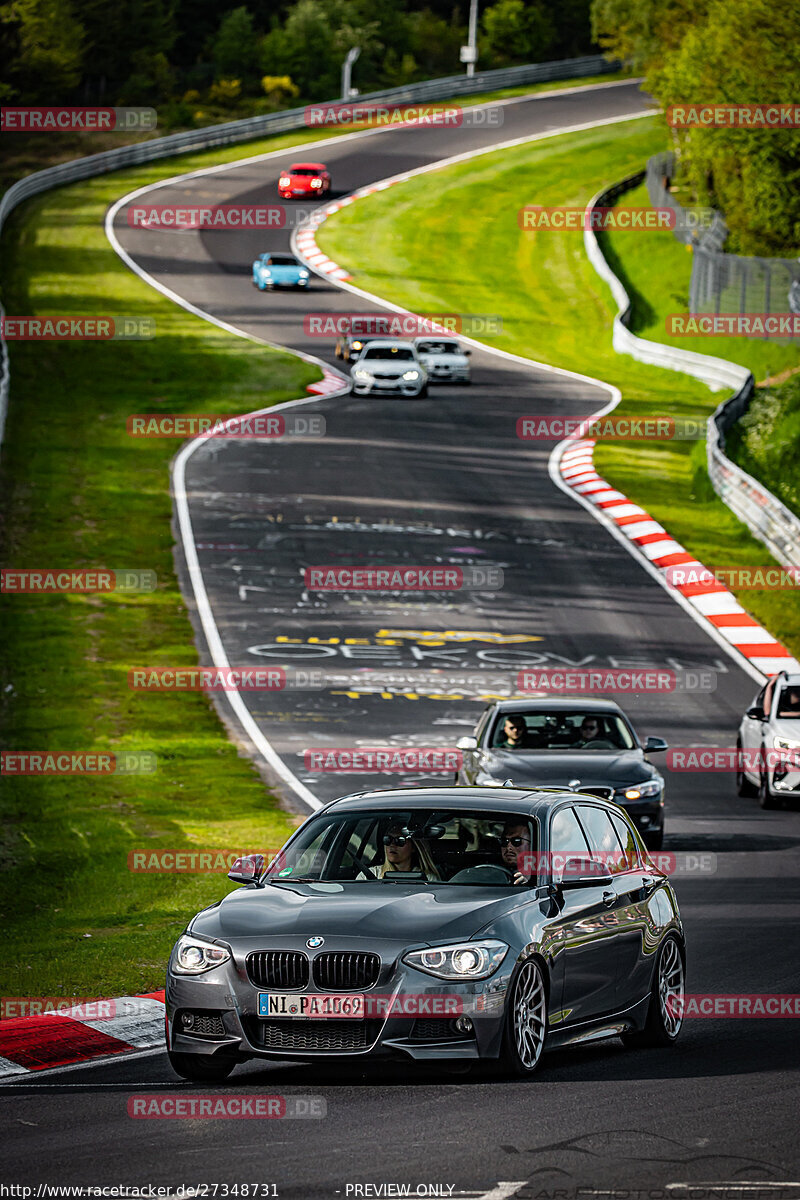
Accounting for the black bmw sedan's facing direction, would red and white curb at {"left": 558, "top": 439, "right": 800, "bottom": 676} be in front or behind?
behind

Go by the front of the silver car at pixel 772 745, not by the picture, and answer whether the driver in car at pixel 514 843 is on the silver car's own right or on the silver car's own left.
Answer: on the silver car's own right

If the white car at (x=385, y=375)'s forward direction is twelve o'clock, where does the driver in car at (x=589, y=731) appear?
The driver in car is roughly at 12 o'clock from the white car.

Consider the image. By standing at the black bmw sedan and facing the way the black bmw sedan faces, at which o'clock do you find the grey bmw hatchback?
The grey bmw hatchback is roughly at 12 o'clock from the black bmw sedan.

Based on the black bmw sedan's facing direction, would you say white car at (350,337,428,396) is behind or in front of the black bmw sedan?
behind

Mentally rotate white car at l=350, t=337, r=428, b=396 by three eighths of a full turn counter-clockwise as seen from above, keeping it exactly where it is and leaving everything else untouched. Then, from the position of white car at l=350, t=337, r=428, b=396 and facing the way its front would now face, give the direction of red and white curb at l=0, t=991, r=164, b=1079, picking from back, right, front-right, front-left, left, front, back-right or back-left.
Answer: back-right

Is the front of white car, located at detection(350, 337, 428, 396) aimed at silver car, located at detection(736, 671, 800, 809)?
yes

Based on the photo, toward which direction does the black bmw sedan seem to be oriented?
toward the camera

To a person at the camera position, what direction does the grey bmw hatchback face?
facing the viewer and to the left of the viewer

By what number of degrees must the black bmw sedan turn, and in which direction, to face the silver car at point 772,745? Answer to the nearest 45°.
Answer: approximately 135° to its left

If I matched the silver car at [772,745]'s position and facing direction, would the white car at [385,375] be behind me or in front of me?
behind

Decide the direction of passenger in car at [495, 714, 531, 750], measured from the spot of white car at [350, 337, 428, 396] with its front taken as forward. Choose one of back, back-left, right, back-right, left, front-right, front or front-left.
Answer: front

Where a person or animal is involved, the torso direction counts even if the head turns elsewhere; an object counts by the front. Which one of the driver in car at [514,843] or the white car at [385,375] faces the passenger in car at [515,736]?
the white car

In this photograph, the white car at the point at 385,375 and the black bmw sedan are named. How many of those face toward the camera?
2
